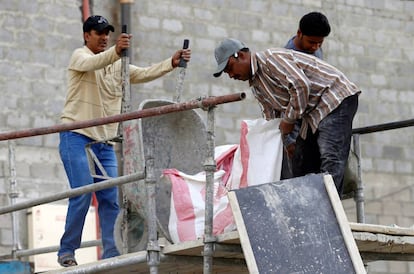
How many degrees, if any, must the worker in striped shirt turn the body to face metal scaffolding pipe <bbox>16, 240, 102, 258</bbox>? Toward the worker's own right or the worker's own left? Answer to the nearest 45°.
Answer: approximately 45° to the worker's own right

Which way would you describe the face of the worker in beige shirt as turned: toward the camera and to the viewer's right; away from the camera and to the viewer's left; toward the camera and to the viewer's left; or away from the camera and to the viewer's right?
toward the camera and to the viewer's right

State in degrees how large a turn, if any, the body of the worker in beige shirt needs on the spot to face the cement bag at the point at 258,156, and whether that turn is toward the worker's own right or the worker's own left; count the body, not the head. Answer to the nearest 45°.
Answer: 0° — they already face it

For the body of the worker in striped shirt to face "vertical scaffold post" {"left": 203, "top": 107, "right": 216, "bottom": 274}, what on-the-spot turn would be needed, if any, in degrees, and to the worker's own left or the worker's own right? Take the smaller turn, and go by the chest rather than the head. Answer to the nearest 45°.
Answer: approximately 45° to the worker's own left

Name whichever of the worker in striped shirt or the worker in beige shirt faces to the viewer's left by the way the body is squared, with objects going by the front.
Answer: the worker in striped shirt

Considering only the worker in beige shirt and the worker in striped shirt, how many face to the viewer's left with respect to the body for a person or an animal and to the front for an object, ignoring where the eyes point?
1

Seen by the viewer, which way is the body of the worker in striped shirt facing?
to the viewer's left

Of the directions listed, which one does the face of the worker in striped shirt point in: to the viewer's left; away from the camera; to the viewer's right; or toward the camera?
to the viewer's left

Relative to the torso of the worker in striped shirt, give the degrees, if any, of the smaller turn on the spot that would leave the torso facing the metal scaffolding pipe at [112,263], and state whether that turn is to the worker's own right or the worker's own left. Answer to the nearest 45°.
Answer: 0° — they already face it
